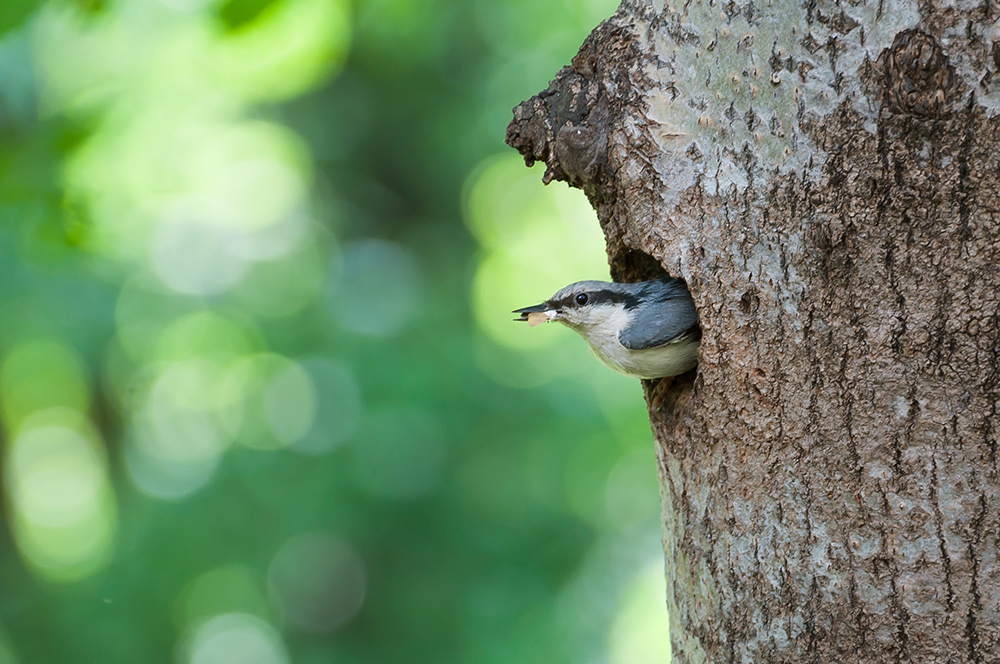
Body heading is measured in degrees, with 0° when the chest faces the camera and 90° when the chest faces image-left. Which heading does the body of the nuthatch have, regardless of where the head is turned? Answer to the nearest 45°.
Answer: approximately 90°
